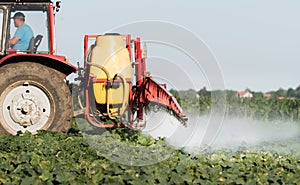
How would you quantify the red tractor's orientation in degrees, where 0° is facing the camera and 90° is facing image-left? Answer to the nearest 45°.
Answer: approximately 90°
